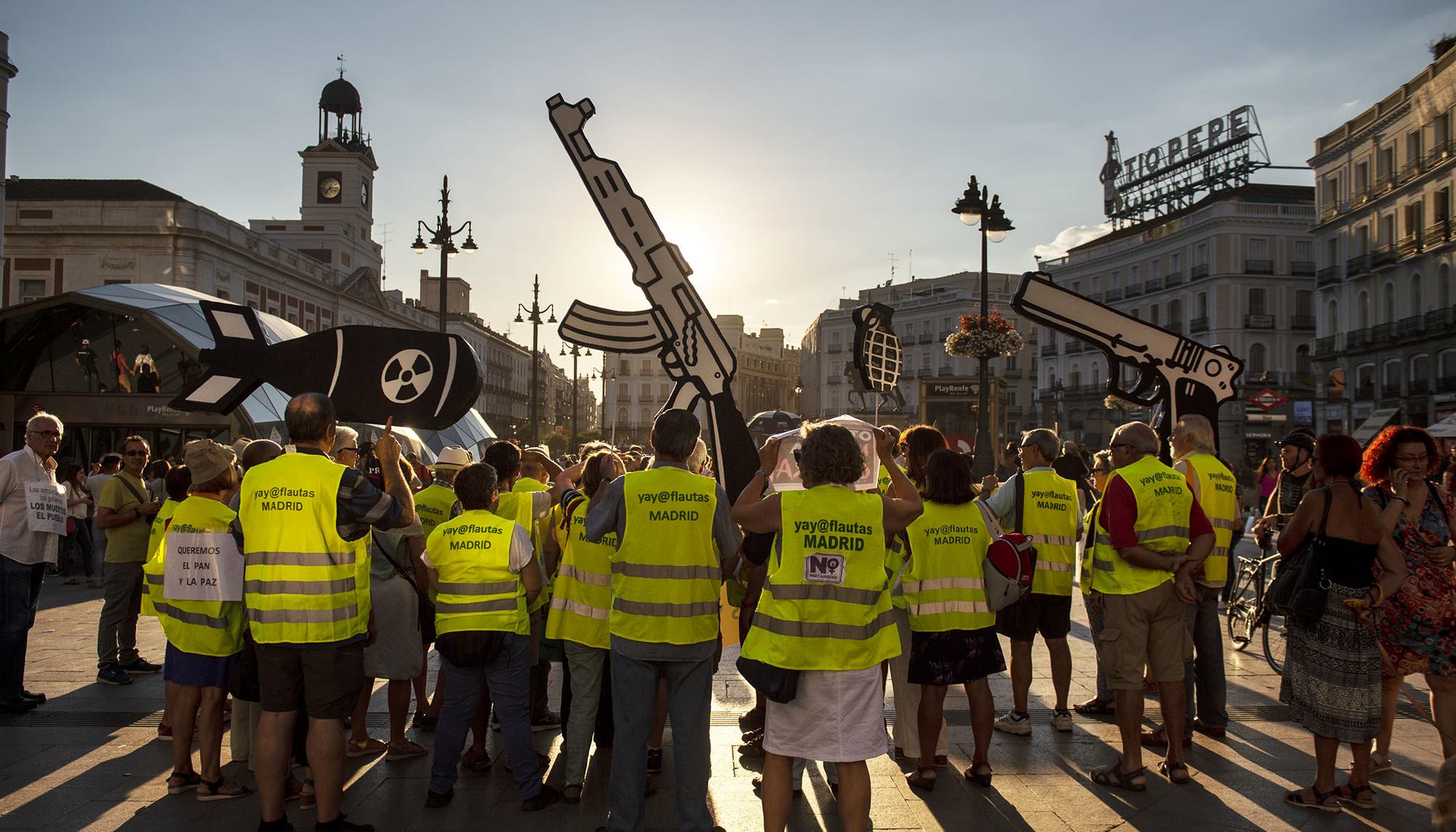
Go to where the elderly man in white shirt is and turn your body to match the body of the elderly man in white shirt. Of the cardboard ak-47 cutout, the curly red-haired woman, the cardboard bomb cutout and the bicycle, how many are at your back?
0

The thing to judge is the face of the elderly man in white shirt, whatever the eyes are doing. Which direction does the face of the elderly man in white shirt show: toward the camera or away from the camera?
toward the camera

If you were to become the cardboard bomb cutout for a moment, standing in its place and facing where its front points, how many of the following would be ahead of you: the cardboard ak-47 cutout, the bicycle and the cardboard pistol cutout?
3

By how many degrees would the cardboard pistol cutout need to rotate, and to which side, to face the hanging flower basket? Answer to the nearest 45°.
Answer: approximately 90° to its right

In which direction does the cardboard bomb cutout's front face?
to the viewer's right

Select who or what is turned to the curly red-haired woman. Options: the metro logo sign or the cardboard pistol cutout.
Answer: the metro logo sign

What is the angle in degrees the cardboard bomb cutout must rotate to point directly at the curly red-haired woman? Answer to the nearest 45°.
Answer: approximately 45° to its right

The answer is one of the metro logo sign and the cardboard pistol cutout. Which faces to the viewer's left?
the cardboard pistol cutout

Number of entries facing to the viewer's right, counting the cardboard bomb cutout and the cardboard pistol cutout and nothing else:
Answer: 1

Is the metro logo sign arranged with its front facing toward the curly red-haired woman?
yes

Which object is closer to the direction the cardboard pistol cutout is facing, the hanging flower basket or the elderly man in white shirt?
the elderly man in white shirt

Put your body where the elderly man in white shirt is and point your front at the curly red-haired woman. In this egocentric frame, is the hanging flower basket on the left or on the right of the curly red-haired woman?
left

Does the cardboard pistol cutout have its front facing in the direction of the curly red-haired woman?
no

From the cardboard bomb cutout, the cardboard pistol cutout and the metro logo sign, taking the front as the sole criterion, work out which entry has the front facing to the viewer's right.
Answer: the cardboard bomb cutout

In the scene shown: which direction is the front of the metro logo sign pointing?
toward the camera

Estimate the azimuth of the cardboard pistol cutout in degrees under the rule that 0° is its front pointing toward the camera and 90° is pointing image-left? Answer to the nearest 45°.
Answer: approximately 90°

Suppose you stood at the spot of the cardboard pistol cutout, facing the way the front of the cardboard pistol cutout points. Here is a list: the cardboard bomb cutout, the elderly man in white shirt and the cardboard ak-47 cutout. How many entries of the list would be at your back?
0
